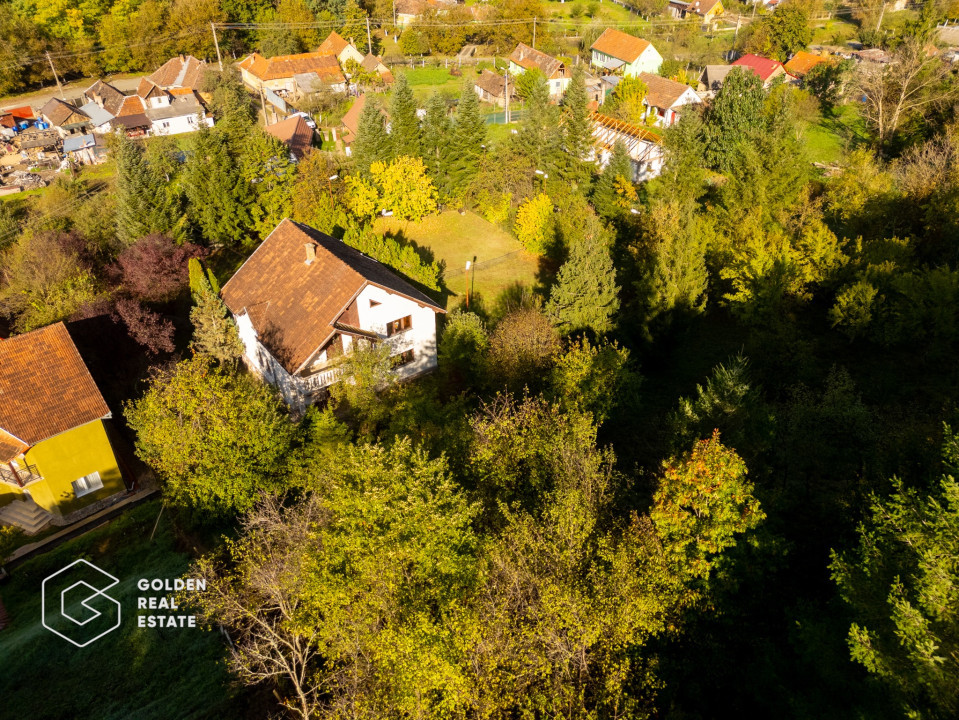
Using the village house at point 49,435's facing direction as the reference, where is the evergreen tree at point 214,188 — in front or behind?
behind

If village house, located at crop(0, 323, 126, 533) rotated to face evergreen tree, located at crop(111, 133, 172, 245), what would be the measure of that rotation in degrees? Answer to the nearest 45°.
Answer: approximately 135° to its left

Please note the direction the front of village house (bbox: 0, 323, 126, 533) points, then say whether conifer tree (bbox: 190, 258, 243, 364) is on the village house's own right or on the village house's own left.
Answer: on the village house's own left

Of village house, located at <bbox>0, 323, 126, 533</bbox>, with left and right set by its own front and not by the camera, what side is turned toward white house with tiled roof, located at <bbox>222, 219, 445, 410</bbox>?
left

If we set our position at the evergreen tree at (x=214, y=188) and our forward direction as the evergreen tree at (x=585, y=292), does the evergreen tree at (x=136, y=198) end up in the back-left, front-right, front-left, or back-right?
back-right

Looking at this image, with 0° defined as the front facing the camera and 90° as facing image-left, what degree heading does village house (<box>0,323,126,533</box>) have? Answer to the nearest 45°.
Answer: approximately 0°

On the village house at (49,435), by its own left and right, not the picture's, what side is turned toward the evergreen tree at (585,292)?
left

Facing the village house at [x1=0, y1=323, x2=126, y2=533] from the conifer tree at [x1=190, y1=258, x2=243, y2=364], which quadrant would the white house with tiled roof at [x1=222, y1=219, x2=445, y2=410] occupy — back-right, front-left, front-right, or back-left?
back-left
